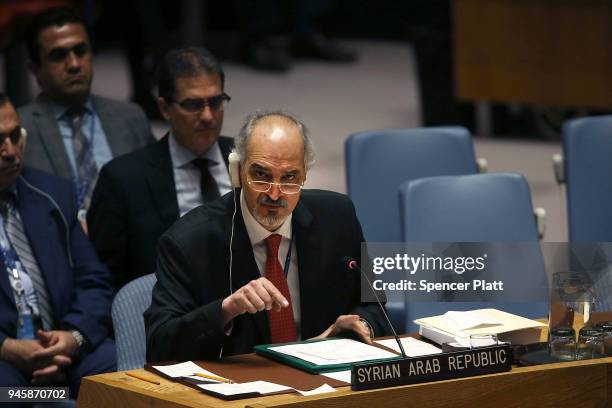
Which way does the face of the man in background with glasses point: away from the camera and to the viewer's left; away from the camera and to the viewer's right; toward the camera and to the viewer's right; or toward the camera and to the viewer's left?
toward the camera and to the viewer's right

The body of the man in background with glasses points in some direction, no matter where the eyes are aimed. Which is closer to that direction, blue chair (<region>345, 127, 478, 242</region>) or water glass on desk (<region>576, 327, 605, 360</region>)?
the water glass on desk

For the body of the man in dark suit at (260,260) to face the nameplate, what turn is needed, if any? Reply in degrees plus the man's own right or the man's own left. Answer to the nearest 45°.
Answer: approximately 45° to the man's own left

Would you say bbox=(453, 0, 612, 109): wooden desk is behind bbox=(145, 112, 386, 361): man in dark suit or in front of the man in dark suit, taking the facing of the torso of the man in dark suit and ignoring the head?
behind

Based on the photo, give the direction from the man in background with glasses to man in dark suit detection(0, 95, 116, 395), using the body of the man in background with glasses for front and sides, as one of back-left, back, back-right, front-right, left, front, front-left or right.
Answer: right

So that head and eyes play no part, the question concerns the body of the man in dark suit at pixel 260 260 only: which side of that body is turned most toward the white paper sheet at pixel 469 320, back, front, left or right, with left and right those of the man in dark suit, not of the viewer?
left

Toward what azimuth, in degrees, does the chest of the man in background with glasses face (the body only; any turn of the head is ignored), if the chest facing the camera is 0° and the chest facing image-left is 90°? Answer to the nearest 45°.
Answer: approximately 315°

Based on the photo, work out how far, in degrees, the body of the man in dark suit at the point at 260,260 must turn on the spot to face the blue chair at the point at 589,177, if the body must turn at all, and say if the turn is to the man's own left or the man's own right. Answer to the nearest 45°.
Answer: approximately 135° to the man's own left

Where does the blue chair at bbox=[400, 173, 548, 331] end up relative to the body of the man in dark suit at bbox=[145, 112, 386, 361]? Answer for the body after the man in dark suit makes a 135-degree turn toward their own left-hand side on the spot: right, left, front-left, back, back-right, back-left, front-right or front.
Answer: front

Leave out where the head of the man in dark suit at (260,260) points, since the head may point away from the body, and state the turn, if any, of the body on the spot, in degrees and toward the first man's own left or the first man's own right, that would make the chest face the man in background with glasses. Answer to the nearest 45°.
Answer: approximately 180°
